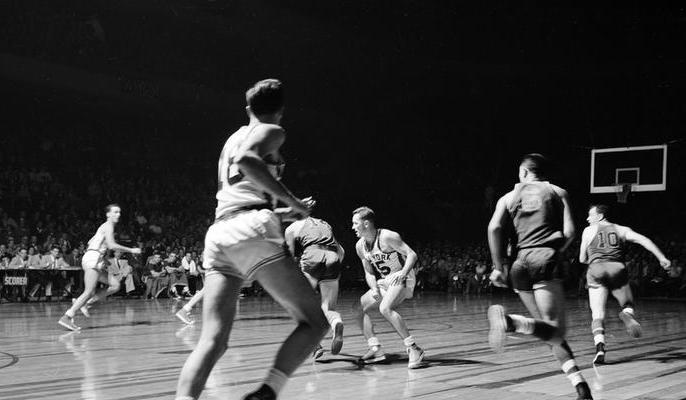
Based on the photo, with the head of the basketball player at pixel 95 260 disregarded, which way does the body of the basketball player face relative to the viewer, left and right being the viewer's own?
facing to the right of the viewer

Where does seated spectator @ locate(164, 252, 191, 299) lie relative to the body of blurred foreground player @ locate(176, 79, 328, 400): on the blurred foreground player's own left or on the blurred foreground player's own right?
on the blurred foreground player's own left

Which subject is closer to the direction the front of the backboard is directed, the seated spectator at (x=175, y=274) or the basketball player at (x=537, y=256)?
the basketball player

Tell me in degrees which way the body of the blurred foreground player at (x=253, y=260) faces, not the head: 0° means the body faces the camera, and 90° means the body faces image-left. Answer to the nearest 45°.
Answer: approximately 225°

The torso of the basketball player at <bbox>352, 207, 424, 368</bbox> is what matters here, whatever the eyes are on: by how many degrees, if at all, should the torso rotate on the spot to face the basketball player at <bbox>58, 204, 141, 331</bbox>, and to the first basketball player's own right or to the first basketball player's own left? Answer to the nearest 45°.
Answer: approximately 90° to the first basketball player's own right

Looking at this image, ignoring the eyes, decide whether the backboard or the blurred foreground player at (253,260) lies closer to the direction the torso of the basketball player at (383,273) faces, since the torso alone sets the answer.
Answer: the blurred foreground player

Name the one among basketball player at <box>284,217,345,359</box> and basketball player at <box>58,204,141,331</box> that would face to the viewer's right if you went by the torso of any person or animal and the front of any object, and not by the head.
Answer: basketball player at <box>58,204,141,331</box>

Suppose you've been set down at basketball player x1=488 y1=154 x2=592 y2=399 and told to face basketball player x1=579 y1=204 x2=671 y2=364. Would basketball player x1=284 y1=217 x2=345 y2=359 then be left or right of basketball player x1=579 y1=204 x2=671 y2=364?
left

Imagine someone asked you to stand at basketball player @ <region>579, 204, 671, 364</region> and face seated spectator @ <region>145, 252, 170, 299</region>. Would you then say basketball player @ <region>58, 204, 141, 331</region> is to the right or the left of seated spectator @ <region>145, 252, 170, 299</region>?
left
